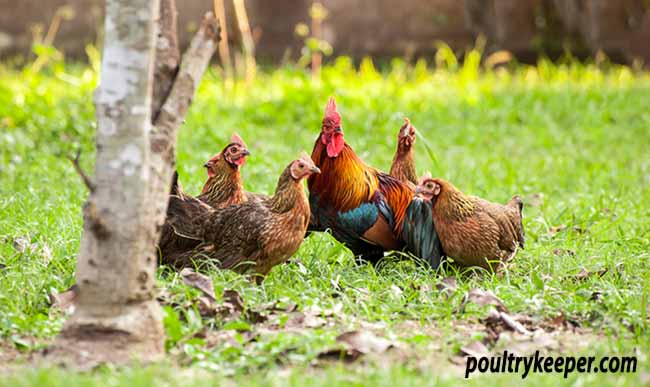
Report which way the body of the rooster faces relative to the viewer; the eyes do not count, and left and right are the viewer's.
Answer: facing the viewer and to the left of the viewer

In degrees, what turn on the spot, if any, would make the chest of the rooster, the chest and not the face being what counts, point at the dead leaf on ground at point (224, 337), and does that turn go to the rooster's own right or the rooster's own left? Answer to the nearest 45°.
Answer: approximately 45° to the rooster's own left

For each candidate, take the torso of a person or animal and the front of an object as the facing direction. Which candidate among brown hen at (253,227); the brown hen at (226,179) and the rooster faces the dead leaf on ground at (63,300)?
the rooster

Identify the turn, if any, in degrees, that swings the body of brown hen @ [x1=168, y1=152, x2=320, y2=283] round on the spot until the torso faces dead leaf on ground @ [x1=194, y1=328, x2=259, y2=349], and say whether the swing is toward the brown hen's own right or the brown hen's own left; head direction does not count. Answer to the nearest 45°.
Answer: approximately 90° to the brown hen's own right

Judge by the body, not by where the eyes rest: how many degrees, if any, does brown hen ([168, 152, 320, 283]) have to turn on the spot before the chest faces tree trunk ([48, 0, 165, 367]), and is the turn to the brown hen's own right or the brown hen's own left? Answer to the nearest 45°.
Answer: approximately 135° to the brown hen's own right

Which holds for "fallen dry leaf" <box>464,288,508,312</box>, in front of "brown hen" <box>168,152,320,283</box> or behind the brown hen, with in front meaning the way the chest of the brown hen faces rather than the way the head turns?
in front

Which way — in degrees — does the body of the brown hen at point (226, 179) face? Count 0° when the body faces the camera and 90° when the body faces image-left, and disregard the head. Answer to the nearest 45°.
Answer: approximately 270°

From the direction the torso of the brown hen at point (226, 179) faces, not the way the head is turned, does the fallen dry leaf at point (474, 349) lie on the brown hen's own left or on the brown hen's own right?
on the brown hen's own right

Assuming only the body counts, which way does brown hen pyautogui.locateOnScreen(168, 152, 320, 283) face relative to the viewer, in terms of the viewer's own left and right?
facing to the right of the viewer

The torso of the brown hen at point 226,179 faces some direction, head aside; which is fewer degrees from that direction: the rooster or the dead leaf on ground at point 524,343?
the rooster

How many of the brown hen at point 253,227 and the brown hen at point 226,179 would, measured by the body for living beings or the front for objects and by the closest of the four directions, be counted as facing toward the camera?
0

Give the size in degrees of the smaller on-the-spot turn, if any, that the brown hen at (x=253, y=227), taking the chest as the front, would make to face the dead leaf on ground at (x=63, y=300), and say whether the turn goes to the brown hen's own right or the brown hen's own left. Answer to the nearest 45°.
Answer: approximately 135° to the brown hen's own right

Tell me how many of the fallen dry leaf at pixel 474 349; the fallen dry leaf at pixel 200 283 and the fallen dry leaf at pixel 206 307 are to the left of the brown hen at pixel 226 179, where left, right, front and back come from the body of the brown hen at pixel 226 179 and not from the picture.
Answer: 0

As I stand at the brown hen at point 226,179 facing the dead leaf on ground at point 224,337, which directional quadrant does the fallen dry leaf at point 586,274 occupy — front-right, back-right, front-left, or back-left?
front-left

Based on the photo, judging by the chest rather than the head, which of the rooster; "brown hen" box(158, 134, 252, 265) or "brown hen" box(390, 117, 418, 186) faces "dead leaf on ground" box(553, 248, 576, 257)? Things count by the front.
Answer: "brown hen" box(158, 134, 252, 265)

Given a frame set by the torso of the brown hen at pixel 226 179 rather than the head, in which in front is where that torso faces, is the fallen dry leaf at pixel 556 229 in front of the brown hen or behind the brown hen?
in front

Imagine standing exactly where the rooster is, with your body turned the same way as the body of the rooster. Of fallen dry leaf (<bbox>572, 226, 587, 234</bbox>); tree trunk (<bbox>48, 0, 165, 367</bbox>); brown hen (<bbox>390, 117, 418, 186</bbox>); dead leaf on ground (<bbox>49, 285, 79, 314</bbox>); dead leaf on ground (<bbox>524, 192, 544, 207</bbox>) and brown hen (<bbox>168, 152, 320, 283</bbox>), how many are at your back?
3
